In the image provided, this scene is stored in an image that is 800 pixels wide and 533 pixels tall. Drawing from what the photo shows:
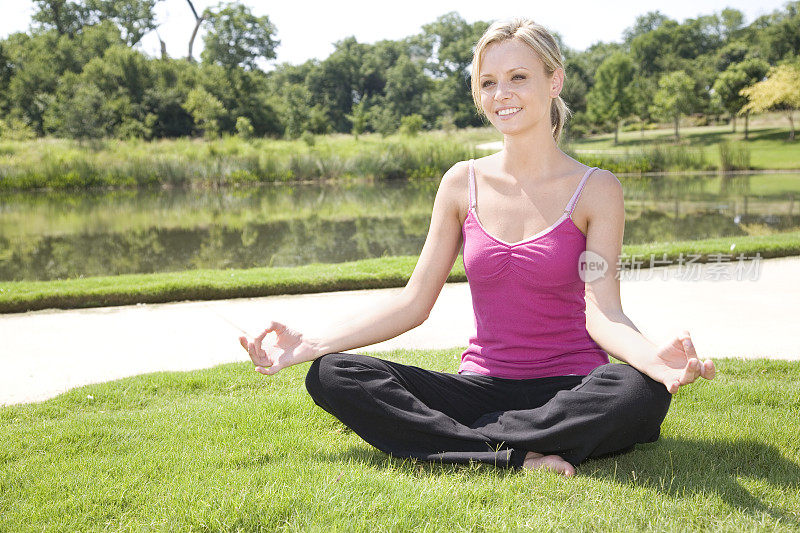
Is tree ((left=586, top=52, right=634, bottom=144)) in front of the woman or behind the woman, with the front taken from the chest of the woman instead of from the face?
behind

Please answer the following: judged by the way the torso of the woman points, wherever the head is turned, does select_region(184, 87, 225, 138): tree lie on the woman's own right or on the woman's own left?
on the woman's own right

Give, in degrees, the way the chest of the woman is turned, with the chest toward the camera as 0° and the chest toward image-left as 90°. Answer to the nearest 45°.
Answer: approximately 45°

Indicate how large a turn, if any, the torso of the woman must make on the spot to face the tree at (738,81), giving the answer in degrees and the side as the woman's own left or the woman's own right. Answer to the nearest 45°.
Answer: approximately 135° to the woman's own right

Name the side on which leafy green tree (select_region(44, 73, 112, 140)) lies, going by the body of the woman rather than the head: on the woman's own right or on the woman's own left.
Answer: on the woman's own right

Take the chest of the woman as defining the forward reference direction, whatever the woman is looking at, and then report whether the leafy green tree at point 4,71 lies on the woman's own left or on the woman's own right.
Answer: on the woman's own right

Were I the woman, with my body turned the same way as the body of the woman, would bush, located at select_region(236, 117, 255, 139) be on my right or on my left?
on my right

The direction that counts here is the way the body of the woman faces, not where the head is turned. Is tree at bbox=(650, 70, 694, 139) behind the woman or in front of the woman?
behind

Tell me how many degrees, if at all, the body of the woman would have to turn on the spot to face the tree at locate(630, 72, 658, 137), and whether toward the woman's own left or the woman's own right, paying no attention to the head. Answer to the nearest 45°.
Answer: approximately 135° to the woman's own right
